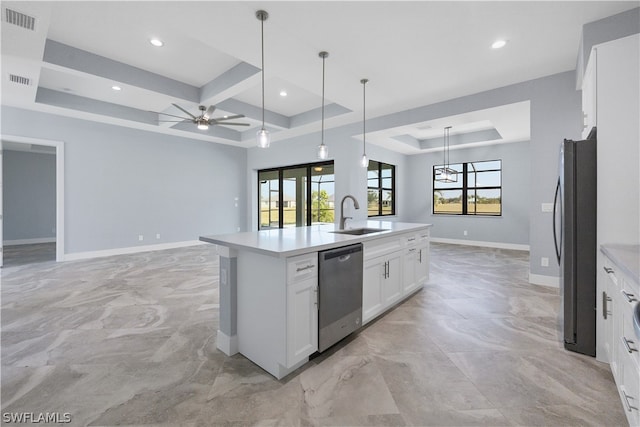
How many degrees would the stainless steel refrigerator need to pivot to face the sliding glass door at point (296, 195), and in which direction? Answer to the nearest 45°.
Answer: approximately 45° to its right

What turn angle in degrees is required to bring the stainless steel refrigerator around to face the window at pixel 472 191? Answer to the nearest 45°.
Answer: approximately 90° to its right

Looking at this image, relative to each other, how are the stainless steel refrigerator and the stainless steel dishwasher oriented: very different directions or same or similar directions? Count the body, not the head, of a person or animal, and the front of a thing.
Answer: very different directions

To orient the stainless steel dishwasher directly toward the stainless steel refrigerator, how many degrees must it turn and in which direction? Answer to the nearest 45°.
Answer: approximately 45° to its left

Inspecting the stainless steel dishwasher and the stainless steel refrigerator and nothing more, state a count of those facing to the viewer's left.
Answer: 1

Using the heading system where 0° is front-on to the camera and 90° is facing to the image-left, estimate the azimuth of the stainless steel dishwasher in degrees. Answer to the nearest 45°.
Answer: approximately 315°

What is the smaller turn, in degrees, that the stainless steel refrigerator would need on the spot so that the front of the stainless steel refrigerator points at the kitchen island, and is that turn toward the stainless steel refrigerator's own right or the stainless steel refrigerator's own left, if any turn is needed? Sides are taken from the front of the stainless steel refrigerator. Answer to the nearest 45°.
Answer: approximately 45° to the stainless steel refrigerator's own left

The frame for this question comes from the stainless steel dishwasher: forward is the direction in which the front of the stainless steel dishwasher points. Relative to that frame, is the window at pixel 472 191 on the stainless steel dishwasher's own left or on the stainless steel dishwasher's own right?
on the stainless steel dishwasher's own left

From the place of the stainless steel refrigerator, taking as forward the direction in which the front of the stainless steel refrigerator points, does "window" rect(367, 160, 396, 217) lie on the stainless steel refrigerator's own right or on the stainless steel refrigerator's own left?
on the stainless steel refrigerator's own right

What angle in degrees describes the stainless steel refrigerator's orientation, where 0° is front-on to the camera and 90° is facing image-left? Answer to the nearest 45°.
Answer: approximately 90°

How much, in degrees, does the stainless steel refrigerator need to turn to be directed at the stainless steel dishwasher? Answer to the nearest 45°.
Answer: approximately 45° to its left
